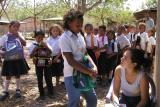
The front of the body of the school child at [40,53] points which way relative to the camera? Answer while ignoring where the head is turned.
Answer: toward the camera

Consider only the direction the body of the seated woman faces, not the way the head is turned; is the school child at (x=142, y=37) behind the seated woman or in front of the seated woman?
behind

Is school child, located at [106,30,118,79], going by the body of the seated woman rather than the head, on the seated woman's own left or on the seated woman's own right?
on the seated woman's own right

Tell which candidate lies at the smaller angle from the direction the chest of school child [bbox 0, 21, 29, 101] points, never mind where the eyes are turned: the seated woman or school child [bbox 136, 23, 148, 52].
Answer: the seated woman

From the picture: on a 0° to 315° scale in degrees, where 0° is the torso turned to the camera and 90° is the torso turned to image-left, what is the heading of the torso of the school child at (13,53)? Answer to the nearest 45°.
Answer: approximately 0°

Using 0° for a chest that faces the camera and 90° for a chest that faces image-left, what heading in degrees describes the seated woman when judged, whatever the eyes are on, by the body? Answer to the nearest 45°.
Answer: approximately 45°

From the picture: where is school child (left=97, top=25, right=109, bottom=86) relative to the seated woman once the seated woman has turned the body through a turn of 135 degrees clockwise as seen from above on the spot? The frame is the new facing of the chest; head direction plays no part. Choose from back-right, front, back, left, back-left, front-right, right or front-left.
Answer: front

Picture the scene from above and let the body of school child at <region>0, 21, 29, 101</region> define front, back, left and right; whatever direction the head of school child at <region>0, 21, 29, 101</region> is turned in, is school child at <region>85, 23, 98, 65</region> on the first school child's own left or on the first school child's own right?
on the first school child's own left

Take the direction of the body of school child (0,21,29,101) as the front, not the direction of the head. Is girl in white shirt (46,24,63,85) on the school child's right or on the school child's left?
on the school child's left

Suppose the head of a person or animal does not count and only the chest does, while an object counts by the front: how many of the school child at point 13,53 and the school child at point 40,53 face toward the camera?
2
